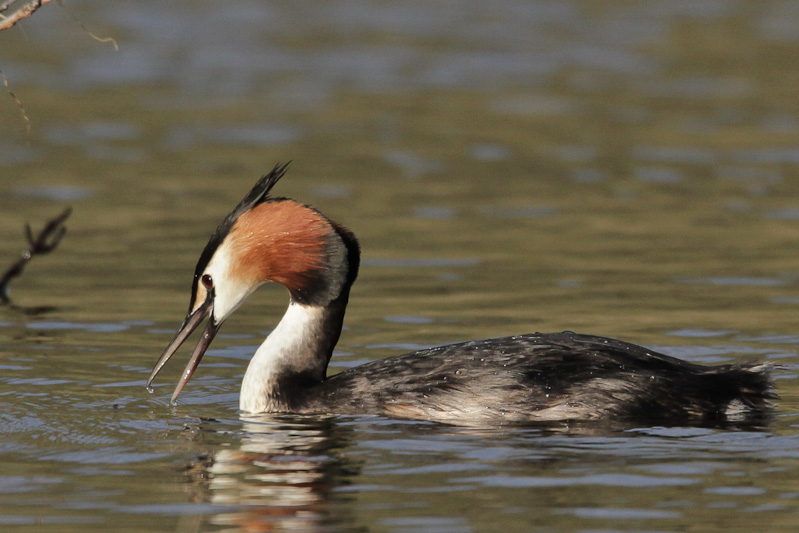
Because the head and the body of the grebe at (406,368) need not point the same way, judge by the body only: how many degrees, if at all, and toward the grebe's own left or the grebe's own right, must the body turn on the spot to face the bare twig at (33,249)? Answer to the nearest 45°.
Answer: approximately 45° to the grebe's own right

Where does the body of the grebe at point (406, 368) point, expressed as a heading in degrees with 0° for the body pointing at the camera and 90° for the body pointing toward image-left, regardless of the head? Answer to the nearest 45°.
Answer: approximately 90°
